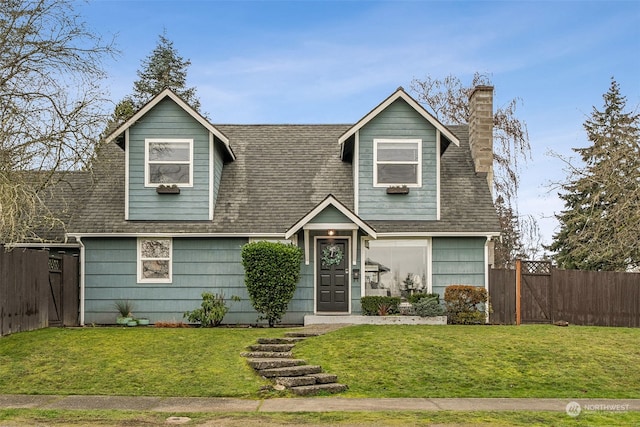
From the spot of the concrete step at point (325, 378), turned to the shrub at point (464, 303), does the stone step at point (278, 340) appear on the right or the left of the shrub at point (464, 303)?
left

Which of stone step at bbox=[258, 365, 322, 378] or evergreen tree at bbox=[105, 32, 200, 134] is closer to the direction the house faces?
the stone step

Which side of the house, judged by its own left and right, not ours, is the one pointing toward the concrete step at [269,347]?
front

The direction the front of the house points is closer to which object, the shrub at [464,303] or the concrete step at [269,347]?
the concrete step

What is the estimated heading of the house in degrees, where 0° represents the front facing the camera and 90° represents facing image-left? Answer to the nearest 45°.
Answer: approximately 0°

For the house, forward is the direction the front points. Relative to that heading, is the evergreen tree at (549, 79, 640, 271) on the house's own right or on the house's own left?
on the house's own left

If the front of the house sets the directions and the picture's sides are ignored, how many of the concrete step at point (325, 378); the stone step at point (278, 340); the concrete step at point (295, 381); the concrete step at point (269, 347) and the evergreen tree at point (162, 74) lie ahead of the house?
4

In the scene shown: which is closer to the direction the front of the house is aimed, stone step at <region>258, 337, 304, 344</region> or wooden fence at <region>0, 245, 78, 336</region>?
the stone step

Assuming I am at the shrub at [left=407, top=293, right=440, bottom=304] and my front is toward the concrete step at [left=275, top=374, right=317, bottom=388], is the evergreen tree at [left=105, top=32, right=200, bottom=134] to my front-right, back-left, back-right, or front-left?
back-right

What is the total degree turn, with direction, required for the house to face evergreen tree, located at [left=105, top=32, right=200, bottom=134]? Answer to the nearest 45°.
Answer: approximately 180°

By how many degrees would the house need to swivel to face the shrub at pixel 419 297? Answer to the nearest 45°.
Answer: approximately 90° to its left

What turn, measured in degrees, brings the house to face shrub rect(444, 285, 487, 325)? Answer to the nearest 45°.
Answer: approximately 90° to its left

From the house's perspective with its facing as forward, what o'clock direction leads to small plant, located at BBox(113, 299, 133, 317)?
The small plant is roughly at 3 o'clock from the house.

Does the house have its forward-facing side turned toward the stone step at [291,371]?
yes
